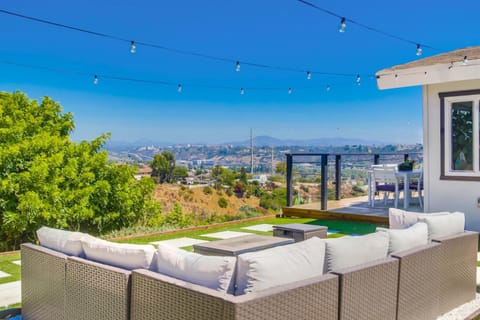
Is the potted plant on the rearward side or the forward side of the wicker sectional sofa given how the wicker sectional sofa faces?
on the forward side

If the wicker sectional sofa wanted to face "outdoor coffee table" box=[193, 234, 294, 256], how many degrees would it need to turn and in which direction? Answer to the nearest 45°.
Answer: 0° — it already faces it

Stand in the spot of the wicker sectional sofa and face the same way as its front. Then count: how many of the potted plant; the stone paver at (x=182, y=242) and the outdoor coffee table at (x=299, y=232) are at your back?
0

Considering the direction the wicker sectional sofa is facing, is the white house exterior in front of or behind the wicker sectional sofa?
in front

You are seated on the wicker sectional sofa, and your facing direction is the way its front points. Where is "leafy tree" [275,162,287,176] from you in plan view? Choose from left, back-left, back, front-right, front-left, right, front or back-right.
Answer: front

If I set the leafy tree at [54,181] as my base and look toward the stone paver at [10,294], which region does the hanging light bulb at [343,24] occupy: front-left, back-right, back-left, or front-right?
front-left

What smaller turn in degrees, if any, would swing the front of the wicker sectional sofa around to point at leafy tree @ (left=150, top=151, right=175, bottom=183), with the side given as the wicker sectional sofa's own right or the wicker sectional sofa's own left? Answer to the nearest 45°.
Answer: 0° — it already faces it

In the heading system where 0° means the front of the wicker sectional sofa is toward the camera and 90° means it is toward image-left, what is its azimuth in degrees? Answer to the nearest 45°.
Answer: approximately 180°

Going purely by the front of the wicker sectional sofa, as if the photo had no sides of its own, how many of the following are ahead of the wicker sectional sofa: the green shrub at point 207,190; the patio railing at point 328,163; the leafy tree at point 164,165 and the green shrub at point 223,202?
4

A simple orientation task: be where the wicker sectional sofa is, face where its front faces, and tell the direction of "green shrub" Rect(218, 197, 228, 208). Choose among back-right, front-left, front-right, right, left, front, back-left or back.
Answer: front

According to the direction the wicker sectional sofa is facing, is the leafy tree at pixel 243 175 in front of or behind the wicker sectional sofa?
in front

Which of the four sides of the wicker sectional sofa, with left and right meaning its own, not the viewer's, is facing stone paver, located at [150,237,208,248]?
front

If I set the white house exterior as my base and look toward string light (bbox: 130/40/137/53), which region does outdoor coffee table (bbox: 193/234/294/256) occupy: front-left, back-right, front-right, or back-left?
front-left

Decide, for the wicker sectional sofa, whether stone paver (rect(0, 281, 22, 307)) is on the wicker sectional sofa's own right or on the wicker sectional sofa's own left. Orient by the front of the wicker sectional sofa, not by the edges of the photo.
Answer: on the wicker sectional sofa's own left

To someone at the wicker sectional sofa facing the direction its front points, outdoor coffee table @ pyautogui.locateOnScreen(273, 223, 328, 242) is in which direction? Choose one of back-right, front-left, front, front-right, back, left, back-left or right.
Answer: front

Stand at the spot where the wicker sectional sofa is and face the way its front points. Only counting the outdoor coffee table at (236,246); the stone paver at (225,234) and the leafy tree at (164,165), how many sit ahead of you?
3

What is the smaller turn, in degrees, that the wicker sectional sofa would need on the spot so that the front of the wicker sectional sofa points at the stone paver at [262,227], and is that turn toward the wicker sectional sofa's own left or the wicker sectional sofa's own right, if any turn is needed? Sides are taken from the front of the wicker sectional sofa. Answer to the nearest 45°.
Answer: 0° — it already faces it

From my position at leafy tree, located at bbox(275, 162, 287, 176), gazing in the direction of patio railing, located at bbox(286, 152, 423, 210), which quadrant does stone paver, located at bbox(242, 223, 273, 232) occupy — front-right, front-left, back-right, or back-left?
front-right
